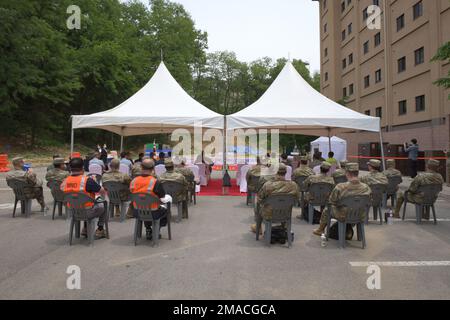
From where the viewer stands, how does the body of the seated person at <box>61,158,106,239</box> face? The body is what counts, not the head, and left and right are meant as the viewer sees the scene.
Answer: facing away from the viewer and to the right of the viewer

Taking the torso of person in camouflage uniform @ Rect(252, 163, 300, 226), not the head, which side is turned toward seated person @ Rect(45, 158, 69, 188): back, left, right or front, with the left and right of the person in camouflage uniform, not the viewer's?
left

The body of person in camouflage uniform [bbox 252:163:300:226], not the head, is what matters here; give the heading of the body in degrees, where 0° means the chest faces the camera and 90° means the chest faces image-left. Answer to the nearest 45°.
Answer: approximately 180°

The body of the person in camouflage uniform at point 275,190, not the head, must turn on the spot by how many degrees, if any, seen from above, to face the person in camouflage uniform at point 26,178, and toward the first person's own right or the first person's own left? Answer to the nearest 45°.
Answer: approximately 90° to the first person's own left

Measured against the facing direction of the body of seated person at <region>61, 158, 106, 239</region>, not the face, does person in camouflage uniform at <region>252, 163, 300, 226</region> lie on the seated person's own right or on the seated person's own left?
on the seated person's own right
